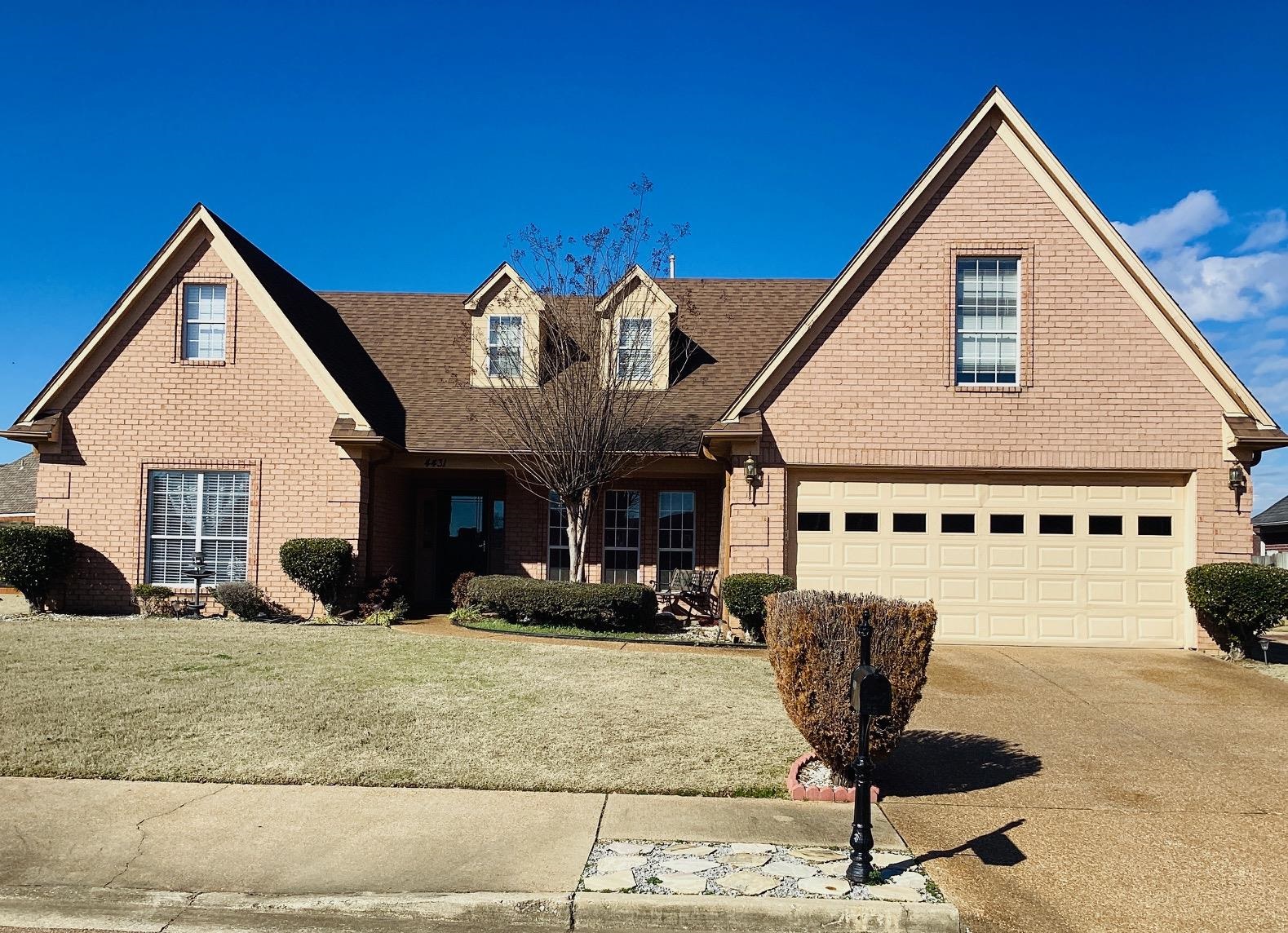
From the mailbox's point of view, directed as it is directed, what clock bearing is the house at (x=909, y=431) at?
The house is roughly at 6 o'clock from the mailbox.

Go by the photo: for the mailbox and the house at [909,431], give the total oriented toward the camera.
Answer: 2

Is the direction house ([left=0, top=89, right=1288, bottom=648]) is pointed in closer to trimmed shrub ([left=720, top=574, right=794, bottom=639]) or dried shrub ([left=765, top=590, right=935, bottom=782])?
the dried shrub

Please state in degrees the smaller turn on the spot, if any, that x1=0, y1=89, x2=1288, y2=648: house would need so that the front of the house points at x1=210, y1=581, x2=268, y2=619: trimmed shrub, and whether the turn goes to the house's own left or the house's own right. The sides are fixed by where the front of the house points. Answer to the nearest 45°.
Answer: approximately 90° to the house's own right

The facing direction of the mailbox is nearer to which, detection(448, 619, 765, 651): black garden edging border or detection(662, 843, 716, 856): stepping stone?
the stepping stone

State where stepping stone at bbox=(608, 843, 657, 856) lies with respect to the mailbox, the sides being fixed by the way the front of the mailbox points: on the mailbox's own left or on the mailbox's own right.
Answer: on the mailbox's own right

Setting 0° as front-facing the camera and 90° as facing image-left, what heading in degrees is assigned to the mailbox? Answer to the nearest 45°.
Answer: approximately 0°

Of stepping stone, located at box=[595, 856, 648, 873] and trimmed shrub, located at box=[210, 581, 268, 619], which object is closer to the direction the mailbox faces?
the stepping stone
